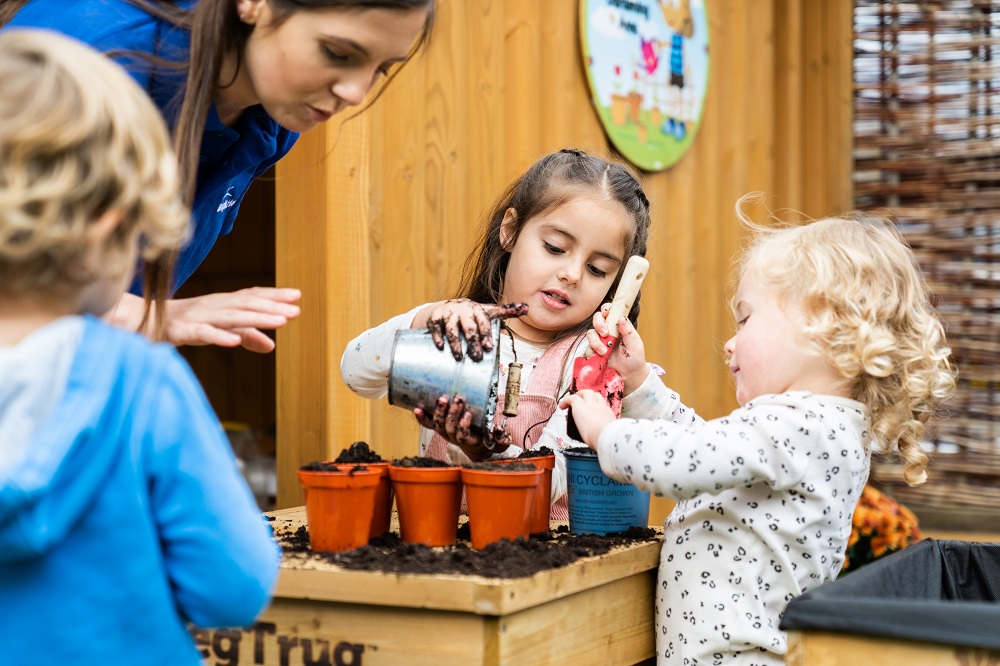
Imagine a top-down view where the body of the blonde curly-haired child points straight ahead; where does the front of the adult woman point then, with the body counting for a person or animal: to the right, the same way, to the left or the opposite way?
the opposite way

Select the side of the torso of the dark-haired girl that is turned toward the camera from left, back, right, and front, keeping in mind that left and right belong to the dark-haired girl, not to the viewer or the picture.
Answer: front

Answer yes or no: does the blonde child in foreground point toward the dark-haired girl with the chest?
yes

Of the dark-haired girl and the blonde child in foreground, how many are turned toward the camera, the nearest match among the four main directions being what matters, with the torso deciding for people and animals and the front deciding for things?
1

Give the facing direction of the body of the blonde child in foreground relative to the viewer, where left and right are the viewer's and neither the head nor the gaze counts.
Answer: facing away from the viewer and to the right of the viewer

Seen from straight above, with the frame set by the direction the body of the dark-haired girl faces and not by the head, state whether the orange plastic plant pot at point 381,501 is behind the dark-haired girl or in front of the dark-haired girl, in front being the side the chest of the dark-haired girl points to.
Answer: in front

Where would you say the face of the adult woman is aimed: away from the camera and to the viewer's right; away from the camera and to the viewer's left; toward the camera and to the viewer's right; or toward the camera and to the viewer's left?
toward the camera and to the viewer's right

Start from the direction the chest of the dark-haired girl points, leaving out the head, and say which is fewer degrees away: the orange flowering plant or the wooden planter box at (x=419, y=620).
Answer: the wooden planter box

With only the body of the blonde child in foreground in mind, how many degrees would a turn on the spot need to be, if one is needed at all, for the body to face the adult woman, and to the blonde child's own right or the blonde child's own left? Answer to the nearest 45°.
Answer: approximately 45° to the blonde child's own left

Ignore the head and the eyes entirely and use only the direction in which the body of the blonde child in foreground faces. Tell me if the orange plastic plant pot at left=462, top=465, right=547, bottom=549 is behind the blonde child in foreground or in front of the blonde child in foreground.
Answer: in front

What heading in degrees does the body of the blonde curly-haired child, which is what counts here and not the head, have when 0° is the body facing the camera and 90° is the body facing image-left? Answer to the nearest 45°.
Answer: approximately 90°

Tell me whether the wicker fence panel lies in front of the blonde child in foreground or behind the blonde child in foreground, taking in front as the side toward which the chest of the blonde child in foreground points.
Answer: in front

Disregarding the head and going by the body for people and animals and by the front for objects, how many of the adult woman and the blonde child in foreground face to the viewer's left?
0
